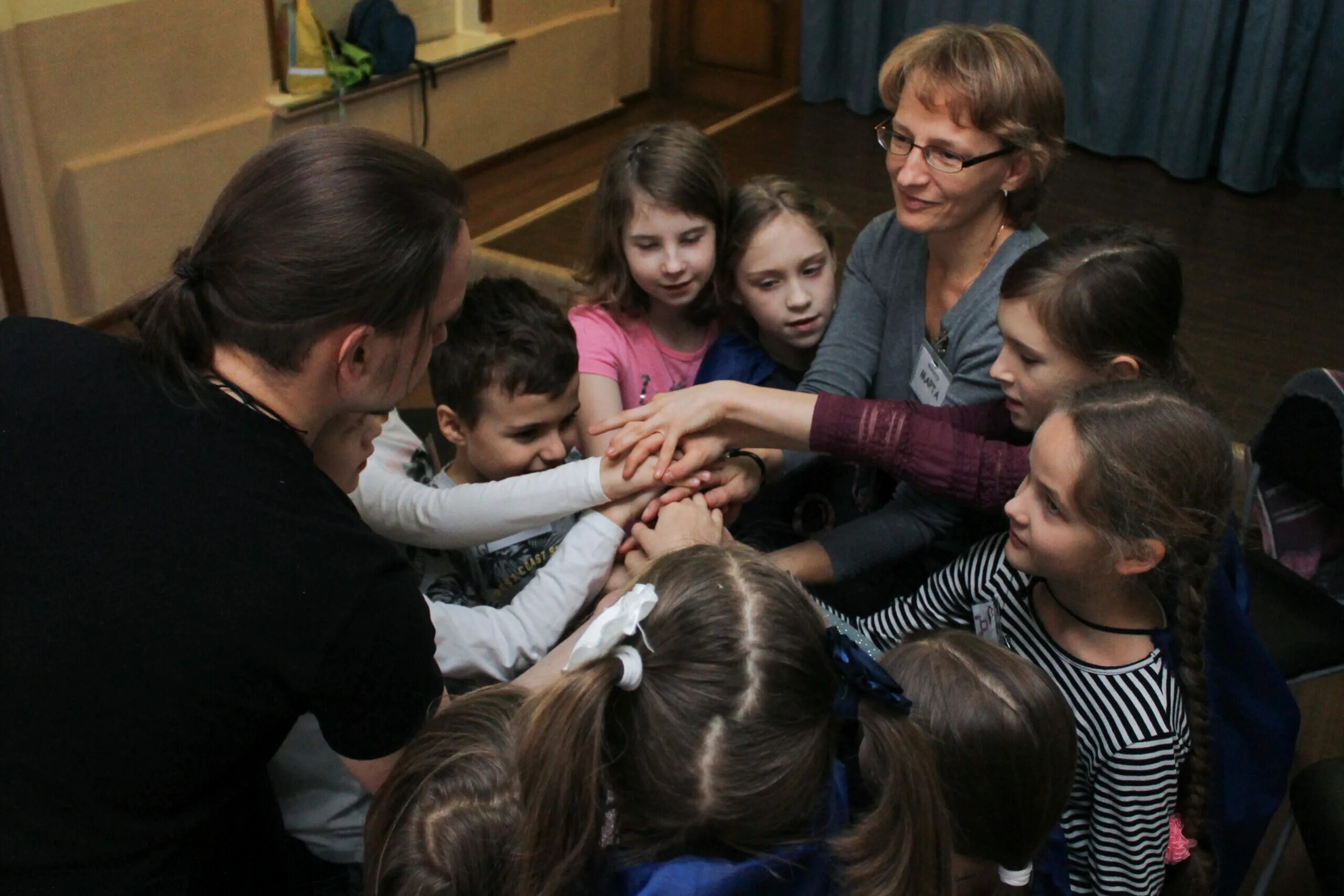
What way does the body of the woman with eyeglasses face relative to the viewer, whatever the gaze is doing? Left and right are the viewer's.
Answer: facing the viewer and to the left of the viewer

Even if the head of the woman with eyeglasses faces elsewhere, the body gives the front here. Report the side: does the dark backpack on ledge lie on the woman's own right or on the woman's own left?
on the woman's own right

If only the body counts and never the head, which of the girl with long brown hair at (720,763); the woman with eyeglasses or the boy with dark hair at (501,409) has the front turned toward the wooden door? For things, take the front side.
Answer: the girl with long brown hair

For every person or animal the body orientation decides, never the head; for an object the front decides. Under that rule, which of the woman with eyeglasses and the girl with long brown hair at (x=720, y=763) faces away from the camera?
the girl with long brown hair

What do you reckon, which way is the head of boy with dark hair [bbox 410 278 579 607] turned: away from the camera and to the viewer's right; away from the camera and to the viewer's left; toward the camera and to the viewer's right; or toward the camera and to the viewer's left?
toward the camera and to the viewer's right

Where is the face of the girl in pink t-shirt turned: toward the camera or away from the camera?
toward the camera

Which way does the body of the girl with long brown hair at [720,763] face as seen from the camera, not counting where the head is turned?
away from the camera

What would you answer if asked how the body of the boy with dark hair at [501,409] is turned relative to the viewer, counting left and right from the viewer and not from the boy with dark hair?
facing the viewer and to the right of the viewer

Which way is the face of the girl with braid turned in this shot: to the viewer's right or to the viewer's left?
to the viewer's left

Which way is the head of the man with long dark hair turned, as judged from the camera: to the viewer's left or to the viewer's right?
to the viewer's right

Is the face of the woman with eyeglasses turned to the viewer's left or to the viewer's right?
to the viewer's left

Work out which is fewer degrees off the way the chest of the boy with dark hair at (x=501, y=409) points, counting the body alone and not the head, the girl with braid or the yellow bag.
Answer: the girl with braid

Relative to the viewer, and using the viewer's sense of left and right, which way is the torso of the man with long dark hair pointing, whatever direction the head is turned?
facing away from the viewer and to the right of the viewer

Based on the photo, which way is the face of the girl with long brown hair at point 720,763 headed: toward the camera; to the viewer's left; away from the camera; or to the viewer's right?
away from the camera

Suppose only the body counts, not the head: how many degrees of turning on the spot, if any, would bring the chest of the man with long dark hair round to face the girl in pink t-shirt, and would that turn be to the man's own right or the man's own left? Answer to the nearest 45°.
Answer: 0° — they already face them

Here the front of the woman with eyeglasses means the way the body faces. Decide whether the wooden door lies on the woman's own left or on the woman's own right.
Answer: on the woman's own right

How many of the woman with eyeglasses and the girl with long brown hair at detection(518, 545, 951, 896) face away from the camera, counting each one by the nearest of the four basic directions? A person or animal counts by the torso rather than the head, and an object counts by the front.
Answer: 1

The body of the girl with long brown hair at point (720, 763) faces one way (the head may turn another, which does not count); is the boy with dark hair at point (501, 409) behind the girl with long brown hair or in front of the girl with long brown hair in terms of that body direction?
in front
